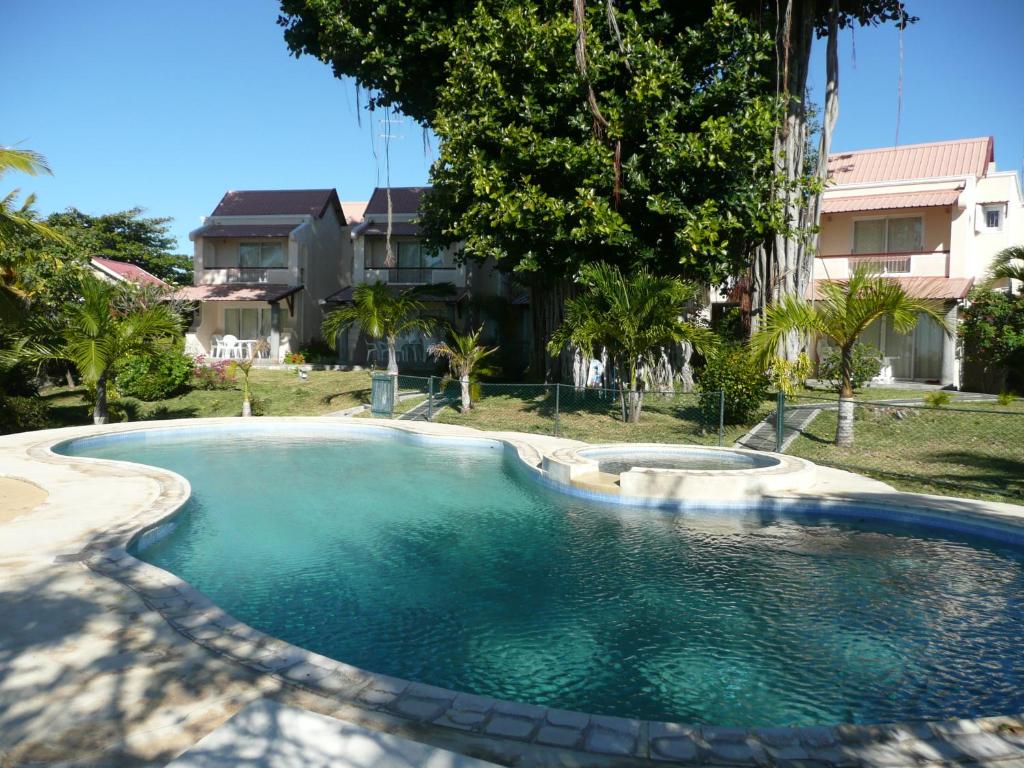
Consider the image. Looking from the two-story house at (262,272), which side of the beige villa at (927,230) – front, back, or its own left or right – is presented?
right

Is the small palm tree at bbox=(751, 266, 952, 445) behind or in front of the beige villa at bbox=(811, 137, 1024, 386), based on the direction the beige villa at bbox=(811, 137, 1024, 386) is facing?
in front

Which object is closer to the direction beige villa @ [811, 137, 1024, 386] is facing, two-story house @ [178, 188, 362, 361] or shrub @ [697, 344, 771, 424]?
the shrub

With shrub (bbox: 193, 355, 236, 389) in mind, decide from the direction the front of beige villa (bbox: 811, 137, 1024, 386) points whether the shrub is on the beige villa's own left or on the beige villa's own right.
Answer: on the beige villa's own right

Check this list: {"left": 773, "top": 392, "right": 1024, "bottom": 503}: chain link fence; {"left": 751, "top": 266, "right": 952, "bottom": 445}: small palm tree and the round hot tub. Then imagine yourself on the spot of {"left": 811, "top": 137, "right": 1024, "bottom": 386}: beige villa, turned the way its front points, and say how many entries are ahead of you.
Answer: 3

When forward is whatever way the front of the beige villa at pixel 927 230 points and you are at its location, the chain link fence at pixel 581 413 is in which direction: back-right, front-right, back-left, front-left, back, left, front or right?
front-right

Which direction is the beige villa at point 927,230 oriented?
toward the camera

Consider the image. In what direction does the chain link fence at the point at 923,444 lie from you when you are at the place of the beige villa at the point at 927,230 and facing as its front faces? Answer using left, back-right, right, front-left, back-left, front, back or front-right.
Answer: front

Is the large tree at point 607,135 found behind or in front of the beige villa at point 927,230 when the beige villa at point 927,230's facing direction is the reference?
in front

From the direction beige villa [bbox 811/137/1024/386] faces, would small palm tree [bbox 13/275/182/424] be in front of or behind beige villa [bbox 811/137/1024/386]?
in front

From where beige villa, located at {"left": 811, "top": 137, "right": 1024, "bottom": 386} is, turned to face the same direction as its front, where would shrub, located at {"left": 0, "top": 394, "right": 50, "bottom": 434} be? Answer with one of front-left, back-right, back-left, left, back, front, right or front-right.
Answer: front-right
